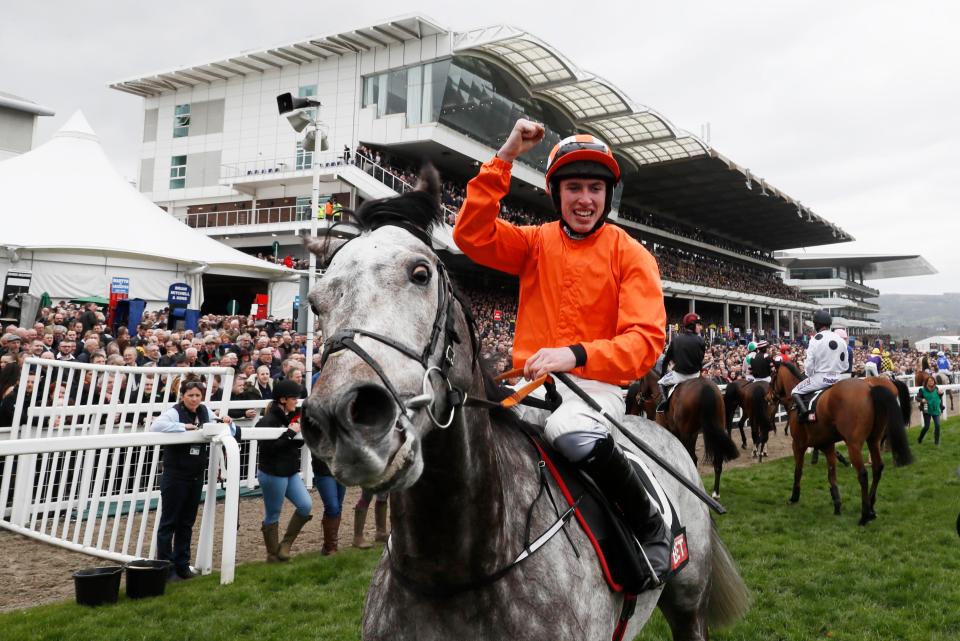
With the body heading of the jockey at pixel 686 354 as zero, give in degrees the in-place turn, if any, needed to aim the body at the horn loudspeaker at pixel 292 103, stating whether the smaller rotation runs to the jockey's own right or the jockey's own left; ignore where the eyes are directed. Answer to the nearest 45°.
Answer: approximately 90° to the jockey's own left

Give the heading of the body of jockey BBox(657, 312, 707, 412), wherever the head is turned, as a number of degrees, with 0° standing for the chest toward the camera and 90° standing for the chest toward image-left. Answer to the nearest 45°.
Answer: approximately 135°

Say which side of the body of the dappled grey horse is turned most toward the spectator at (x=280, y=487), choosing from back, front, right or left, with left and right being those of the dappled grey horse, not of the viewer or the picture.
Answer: right

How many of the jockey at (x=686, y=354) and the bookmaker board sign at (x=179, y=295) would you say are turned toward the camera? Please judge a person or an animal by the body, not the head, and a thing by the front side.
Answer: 1

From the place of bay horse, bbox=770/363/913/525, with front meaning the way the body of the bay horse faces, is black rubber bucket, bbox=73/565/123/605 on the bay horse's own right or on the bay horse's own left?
on the bay horse's own left

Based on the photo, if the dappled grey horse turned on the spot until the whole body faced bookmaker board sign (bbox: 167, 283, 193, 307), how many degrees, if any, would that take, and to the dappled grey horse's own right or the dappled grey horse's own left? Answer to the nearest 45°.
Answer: approximately 90° to the dappled grey horse's own right

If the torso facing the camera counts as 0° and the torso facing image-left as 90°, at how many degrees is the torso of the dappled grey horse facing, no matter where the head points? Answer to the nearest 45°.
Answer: approximately 45°

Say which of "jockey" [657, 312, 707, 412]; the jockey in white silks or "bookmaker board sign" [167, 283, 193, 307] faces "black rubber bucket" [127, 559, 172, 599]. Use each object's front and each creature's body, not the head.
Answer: the bookmaker board sign

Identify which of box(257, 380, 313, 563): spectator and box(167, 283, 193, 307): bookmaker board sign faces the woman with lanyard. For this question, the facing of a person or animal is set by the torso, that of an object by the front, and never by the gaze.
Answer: the bookmaker board sign

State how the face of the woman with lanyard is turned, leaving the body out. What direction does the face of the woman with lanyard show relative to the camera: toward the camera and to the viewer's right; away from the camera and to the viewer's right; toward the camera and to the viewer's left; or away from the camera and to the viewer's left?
toward the camera and to the viewer's right

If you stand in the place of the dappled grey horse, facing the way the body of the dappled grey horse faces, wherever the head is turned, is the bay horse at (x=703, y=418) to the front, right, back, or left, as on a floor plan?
back

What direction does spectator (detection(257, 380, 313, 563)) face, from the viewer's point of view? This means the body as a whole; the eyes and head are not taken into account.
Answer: to the viewer's right

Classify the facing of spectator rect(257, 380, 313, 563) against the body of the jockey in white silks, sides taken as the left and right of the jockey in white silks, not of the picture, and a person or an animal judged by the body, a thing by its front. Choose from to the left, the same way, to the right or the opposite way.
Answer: to the right
